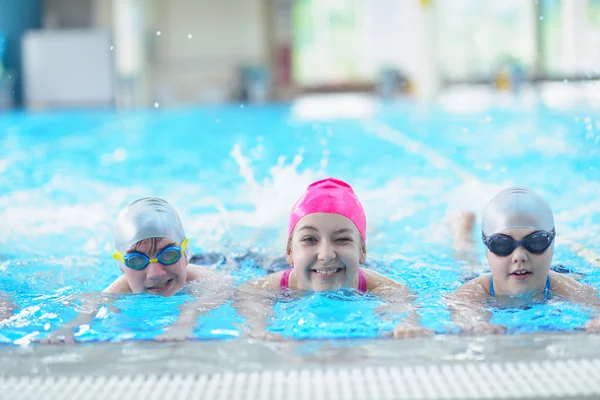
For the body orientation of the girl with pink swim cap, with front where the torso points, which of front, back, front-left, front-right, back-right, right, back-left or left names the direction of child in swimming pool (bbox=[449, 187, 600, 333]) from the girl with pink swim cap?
left

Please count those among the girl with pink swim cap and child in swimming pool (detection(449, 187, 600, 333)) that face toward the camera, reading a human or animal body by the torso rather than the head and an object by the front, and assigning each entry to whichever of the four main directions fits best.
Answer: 2

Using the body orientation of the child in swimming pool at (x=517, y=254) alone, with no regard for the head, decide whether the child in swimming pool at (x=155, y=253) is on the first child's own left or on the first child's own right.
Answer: on the first child's own right

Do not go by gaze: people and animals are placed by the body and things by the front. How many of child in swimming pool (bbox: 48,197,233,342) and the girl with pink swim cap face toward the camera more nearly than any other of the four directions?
2

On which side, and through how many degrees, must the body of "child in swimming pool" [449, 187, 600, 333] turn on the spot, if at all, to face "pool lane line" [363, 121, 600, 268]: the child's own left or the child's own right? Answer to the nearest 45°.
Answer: approximately 180°

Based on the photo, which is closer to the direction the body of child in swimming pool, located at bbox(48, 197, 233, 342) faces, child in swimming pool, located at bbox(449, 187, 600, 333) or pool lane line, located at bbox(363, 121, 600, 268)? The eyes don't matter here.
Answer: the child in swimming pool

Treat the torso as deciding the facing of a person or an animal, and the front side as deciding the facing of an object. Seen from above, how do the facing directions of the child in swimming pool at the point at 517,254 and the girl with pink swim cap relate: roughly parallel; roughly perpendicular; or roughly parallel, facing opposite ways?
roughly parallel

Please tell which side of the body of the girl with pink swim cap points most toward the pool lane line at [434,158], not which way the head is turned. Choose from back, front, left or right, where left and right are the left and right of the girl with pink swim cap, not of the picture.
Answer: back

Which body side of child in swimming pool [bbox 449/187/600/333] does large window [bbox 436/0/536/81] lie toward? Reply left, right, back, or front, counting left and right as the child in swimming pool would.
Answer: back

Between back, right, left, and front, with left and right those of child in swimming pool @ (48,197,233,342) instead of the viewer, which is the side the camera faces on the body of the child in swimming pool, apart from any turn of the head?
front

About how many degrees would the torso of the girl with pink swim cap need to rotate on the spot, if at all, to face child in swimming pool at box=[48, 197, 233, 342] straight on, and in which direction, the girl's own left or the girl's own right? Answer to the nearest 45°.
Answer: approximately 90° to the girl's own right

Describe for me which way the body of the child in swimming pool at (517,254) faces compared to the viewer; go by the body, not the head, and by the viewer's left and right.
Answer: facing the viewer
